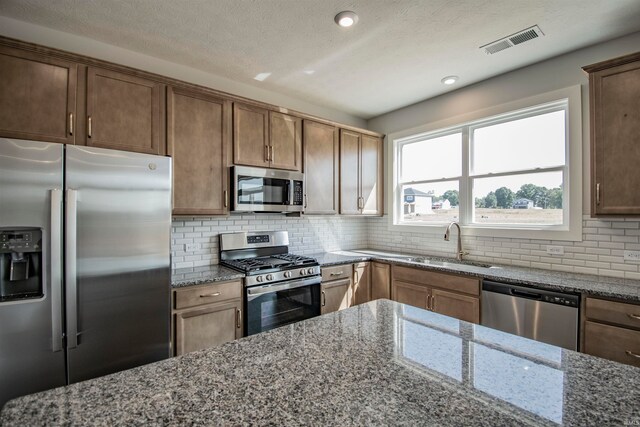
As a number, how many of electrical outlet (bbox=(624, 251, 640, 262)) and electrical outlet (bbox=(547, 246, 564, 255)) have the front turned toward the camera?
2

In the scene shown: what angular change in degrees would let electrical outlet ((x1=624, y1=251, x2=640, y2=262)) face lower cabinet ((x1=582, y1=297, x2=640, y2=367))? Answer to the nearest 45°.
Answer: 0° — it already faces it

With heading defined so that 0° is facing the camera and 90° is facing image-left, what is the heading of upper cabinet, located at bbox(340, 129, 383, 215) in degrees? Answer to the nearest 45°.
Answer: approximately 315°

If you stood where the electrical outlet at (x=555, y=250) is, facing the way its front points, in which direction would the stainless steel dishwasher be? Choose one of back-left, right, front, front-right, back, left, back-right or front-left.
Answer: front

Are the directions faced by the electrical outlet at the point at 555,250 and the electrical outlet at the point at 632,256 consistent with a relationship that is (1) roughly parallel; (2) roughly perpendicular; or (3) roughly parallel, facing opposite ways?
roughly parallel

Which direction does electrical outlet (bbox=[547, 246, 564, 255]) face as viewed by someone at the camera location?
facing the viewer

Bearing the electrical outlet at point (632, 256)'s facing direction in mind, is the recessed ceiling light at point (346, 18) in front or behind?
in front

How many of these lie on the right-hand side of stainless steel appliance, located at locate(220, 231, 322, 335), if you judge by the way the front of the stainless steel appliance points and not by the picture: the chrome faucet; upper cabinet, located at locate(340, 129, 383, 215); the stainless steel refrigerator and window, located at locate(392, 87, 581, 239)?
1

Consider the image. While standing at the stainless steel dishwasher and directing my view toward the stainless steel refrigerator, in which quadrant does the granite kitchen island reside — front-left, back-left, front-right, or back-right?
front-left

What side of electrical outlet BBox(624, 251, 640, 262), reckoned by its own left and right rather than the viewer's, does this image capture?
front

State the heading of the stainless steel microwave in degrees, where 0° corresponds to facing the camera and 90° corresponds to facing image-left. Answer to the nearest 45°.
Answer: approximately 315°
